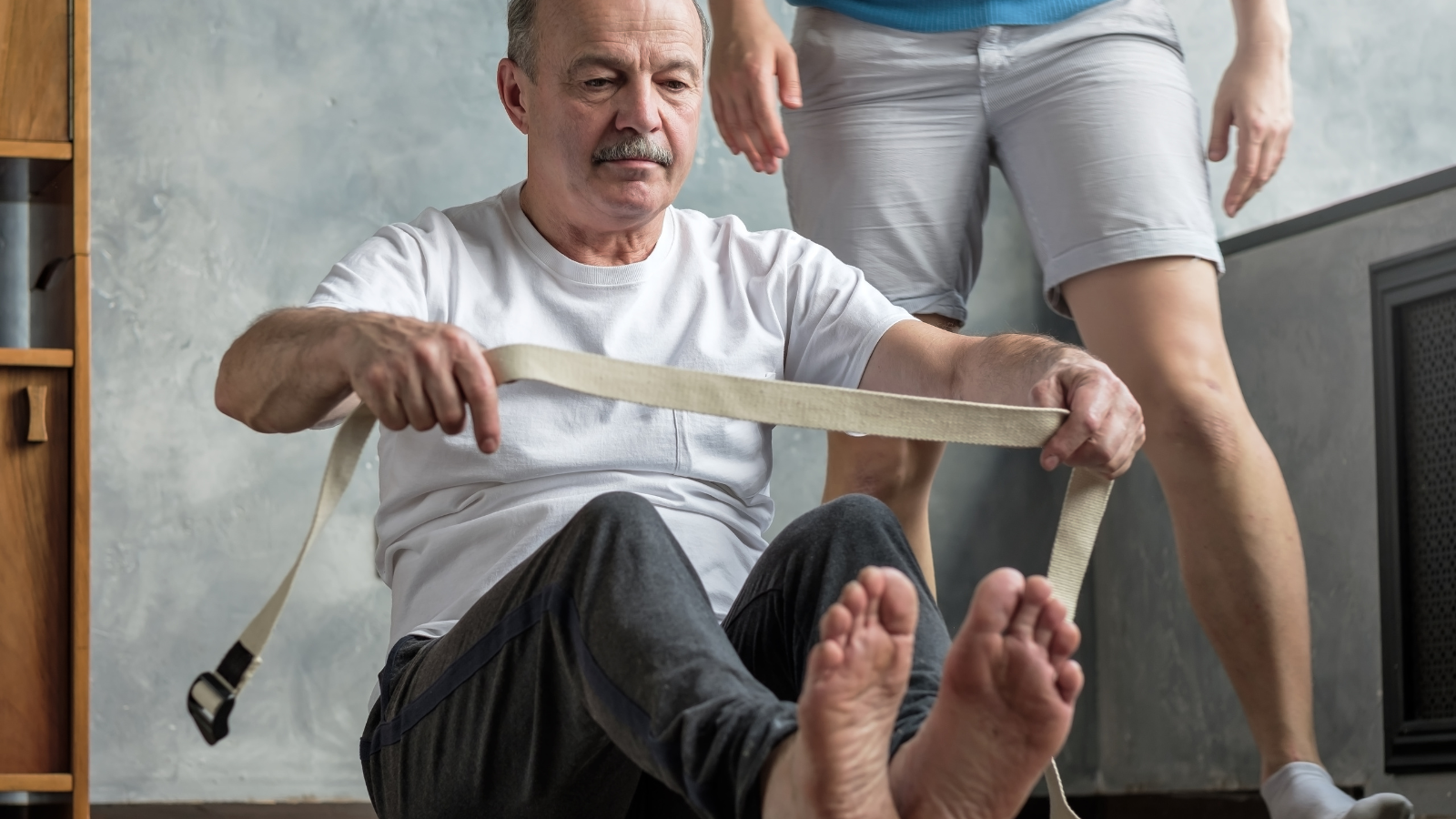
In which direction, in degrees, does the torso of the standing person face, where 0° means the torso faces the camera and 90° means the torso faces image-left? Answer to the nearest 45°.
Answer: approximately 0°

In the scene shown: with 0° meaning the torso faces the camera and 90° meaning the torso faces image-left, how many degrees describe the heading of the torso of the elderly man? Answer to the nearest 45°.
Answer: approximately 315°

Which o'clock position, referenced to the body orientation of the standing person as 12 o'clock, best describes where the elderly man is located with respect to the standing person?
The elderly man is roughly at 1 o'clock from the standing person.

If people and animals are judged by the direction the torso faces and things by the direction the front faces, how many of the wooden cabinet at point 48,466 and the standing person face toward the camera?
2

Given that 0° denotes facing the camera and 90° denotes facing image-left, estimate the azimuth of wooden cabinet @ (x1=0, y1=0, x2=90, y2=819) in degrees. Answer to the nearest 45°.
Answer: approximately 0°

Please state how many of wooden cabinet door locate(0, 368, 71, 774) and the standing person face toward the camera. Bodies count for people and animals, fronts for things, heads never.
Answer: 2

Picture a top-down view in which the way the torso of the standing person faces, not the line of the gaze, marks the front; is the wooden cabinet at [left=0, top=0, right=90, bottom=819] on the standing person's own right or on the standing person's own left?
on the standing person's own right
